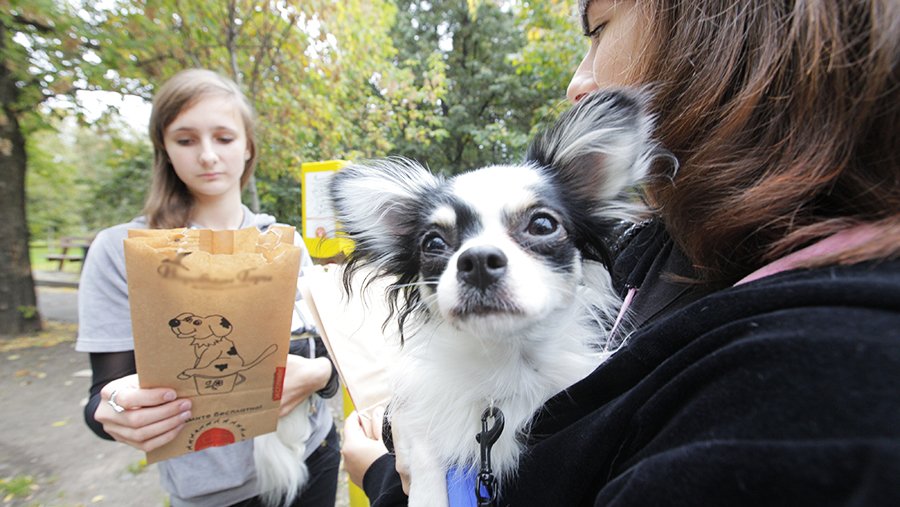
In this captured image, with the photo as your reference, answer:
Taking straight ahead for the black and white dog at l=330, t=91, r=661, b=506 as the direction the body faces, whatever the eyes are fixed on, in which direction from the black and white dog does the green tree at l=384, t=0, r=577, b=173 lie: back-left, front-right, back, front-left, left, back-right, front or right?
back

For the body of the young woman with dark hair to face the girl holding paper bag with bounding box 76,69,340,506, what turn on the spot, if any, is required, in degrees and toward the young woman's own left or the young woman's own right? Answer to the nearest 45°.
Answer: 0° — they already face them

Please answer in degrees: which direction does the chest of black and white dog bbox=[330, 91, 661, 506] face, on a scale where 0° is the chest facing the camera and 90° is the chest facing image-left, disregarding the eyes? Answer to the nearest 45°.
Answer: approximately 0°

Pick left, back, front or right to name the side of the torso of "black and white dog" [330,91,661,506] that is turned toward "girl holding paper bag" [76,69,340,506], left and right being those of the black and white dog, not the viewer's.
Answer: right

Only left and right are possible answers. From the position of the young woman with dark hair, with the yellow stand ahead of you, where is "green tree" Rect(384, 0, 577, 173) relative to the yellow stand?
right

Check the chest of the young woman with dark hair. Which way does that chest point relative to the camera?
to the viewer's left
